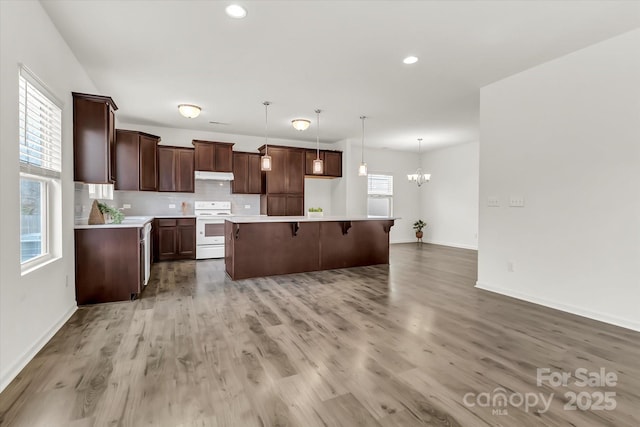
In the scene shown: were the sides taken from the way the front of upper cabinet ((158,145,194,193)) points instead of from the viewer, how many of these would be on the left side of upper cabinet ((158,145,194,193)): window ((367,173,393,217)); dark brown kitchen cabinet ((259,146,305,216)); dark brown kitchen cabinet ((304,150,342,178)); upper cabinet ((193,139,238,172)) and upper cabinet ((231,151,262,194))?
5

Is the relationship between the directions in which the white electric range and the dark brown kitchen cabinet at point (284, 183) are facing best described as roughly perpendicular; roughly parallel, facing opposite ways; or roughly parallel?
roughly parallel

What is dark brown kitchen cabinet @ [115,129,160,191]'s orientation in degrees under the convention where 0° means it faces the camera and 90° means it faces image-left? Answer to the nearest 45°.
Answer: approximately 315°

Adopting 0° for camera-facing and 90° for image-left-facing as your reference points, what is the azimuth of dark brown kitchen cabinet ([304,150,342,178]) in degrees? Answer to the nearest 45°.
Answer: approximately 0°

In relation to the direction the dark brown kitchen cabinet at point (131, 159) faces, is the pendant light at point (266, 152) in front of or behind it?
in front

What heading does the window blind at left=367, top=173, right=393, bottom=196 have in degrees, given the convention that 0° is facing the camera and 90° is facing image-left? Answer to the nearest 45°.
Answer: approximately 0°

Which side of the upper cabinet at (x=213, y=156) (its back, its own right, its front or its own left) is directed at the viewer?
front

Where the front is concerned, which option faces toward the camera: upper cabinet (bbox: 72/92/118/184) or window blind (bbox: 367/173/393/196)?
the window blind

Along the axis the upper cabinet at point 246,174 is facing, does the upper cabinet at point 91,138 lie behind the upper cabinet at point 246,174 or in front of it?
in front

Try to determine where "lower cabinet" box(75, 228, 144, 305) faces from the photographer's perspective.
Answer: facing to the right of the viewer

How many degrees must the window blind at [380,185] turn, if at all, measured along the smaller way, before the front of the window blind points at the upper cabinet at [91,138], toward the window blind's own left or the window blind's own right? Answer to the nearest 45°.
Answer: approximately 45° to the window blind's own right

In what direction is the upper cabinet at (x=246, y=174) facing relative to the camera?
toward the camera

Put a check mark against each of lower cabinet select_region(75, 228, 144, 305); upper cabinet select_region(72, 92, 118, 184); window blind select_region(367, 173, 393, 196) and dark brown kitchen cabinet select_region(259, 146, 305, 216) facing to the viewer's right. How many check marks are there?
2

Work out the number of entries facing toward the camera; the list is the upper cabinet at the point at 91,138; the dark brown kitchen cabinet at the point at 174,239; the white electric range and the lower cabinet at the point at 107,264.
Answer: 2

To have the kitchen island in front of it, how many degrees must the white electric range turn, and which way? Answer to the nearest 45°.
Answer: approximately 45° to its left

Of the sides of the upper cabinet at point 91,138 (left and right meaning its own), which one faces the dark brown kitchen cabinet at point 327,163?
front
